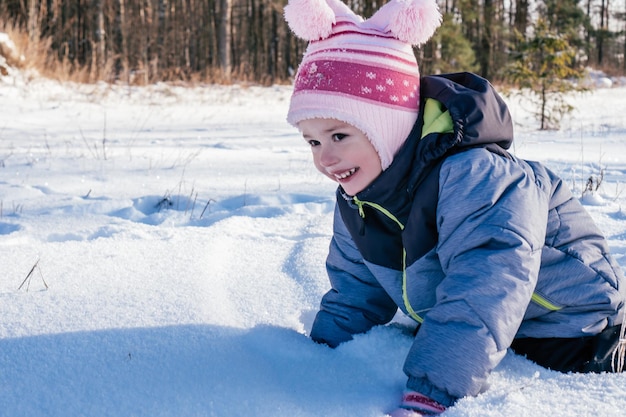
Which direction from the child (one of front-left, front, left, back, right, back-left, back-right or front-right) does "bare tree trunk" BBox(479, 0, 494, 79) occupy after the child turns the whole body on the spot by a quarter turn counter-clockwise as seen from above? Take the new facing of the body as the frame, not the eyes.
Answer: back-left

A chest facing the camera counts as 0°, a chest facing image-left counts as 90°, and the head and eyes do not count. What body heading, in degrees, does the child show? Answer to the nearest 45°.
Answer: approximately 45°

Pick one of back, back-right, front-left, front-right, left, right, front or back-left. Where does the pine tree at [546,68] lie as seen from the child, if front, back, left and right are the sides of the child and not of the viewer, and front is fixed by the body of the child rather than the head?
back-right
